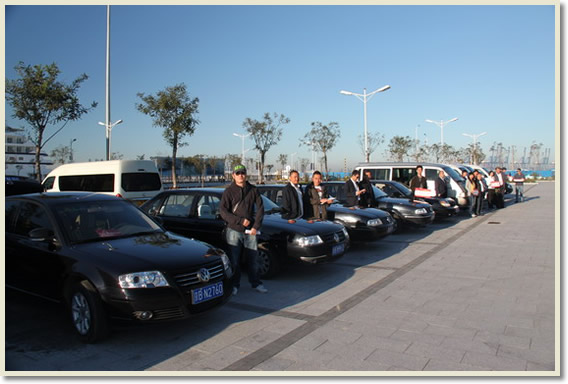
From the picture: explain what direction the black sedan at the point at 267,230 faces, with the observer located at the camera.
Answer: facing the viewer and to the right of the viewer

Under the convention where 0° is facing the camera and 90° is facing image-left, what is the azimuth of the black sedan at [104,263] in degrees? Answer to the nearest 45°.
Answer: approximately 315°

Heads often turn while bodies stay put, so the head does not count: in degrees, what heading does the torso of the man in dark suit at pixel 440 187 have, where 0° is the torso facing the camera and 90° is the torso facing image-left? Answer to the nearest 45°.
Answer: approximately 315°

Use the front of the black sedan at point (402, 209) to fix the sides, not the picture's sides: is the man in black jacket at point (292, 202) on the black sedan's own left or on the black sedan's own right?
on the black sedan's own right

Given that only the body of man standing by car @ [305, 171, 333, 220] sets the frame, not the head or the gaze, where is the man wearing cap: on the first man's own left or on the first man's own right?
on the first man's own right

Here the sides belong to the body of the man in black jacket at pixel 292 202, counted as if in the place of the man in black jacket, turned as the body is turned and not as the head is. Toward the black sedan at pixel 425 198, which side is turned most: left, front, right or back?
left

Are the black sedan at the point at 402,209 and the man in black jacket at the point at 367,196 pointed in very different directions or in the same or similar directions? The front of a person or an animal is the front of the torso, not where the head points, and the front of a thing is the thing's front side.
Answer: same or similar directions

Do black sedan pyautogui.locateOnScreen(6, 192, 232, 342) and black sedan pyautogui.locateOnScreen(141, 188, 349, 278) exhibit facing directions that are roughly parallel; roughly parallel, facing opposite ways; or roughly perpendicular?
roughly parallel

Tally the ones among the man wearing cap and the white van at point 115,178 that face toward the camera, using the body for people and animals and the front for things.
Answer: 1

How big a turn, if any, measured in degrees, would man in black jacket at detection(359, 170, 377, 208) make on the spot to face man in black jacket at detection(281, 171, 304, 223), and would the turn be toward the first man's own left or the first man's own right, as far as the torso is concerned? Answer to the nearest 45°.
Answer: approximately 45° to the first man's own right

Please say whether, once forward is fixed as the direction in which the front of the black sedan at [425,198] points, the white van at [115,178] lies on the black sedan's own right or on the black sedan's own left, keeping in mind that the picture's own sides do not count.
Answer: on the black sedan's own right

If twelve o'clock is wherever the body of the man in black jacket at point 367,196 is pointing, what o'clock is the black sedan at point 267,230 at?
The black sedan is roughly at 2 o'clock from the man in black jacket.

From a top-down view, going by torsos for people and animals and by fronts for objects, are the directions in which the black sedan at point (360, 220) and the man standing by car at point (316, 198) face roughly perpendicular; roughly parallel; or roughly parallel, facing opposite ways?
roughly parallel
